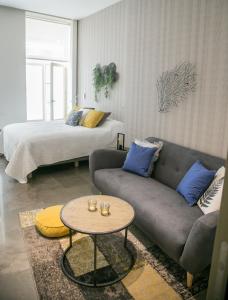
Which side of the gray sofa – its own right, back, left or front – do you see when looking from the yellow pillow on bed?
right

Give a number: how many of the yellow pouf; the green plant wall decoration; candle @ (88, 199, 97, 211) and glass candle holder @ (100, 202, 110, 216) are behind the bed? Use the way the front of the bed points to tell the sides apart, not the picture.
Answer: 1

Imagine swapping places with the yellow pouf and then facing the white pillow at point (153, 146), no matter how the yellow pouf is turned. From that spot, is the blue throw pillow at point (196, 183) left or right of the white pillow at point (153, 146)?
right

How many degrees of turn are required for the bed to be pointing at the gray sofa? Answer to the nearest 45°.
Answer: approximately 90° to its left

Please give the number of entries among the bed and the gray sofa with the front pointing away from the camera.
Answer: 0

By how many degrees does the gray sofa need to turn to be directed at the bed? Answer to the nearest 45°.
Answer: approximately 90° to its right

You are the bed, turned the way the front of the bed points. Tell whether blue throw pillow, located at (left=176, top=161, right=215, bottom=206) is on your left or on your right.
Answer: on your left

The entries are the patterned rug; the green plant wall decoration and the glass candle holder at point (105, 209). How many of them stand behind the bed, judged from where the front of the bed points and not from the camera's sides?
1

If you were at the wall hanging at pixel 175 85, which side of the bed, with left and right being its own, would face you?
left

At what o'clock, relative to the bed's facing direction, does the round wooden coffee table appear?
The round wooden coffee table is roughly at 10 o'clock from the bed.

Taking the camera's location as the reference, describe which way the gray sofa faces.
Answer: facing the viewer and to the left of the viewer

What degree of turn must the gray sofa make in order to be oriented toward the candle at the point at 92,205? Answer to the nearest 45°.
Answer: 0° — it already faces it

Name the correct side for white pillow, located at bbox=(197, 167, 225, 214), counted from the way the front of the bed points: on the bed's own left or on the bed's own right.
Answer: on the bed's own left
